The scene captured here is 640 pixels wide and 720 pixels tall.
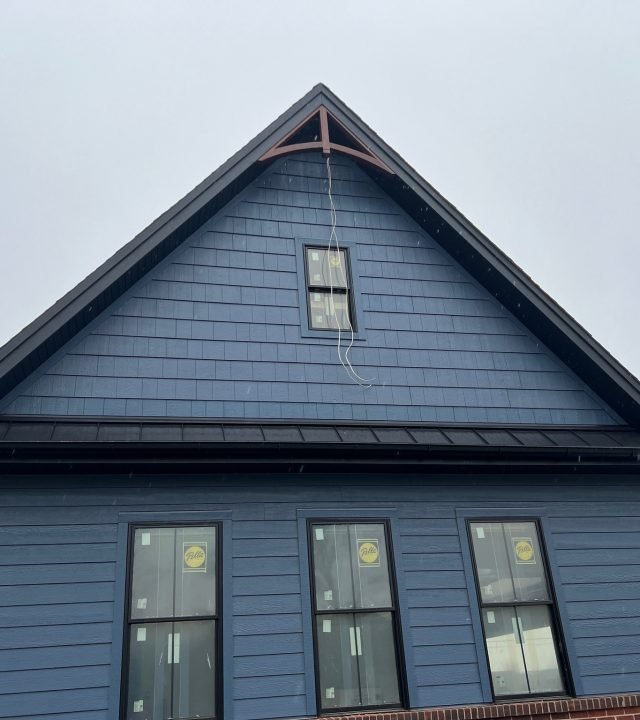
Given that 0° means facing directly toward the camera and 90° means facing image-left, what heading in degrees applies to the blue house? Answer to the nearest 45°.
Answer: approximately 0°
